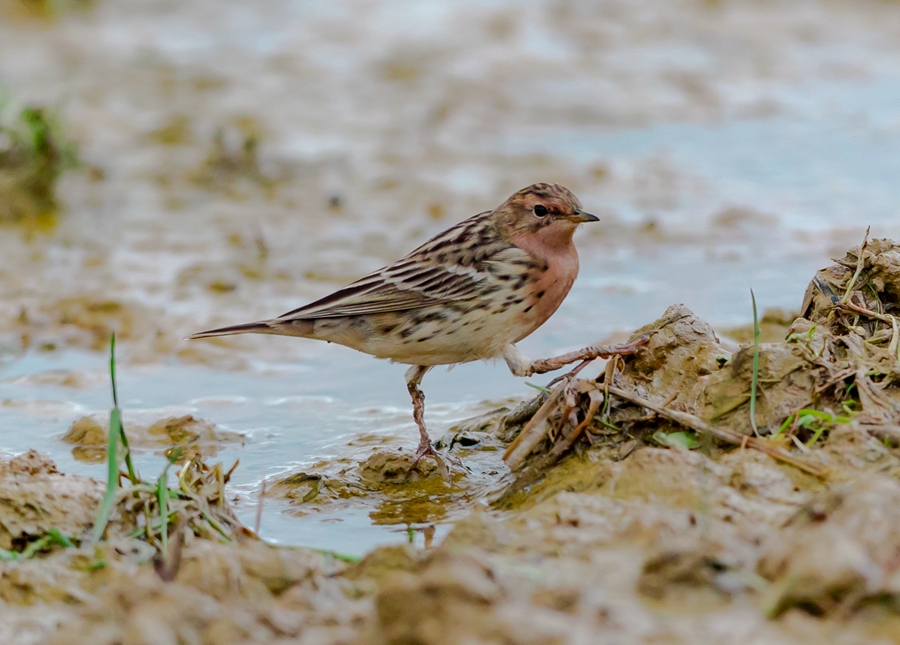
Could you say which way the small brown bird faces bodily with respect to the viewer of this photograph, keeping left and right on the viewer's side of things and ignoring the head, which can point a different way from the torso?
facing to the right of the viewer

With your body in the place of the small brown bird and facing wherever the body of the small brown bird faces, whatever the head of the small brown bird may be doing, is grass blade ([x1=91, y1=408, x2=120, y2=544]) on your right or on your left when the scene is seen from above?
on your right

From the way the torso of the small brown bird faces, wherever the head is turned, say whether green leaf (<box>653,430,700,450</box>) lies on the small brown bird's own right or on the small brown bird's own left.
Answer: on the small brown bird's own right

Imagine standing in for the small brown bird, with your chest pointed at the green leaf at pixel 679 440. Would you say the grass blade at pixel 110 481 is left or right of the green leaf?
right

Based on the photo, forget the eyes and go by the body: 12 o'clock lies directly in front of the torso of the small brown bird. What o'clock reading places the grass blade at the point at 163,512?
The grass blade is roughly at 4 o'clock from the small brown bird.
